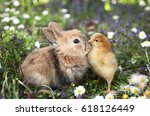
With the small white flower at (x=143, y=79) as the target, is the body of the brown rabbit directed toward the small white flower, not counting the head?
yes

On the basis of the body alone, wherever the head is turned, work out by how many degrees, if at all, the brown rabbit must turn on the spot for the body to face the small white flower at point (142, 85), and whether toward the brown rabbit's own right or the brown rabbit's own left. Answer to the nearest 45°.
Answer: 0° — it already faces it

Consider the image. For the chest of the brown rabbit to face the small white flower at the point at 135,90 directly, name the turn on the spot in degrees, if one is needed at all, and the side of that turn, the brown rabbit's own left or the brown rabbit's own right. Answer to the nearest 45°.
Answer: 0° — it already faces it

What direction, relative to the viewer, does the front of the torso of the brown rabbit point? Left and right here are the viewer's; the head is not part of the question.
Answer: facing to the right of the viewer
